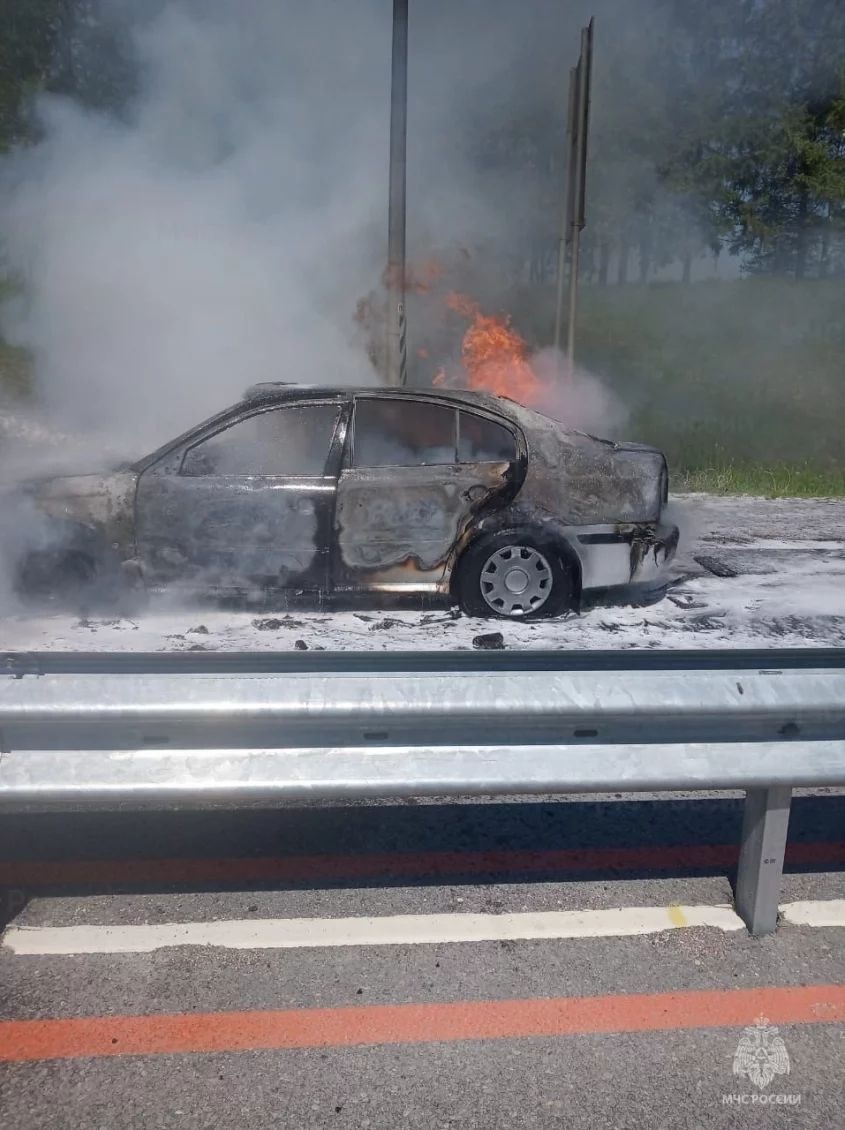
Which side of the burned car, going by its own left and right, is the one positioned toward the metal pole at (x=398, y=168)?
right

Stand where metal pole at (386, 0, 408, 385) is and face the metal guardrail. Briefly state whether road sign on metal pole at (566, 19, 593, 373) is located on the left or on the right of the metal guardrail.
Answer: left

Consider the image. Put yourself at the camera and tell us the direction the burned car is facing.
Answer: facing to the left of the viewer

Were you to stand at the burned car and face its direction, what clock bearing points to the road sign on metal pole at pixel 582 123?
The road sign on metal pole is roughly at 4 o'clock from the burned car.

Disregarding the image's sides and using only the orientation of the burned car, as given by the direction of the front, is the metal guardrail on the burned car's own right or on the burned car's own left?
on the burned car's own left

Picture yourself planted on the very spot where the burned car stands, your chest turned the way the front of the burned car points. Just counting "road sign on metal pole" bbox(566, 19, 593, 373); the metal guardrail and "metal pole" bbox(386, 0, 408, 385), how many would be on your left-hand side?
1
